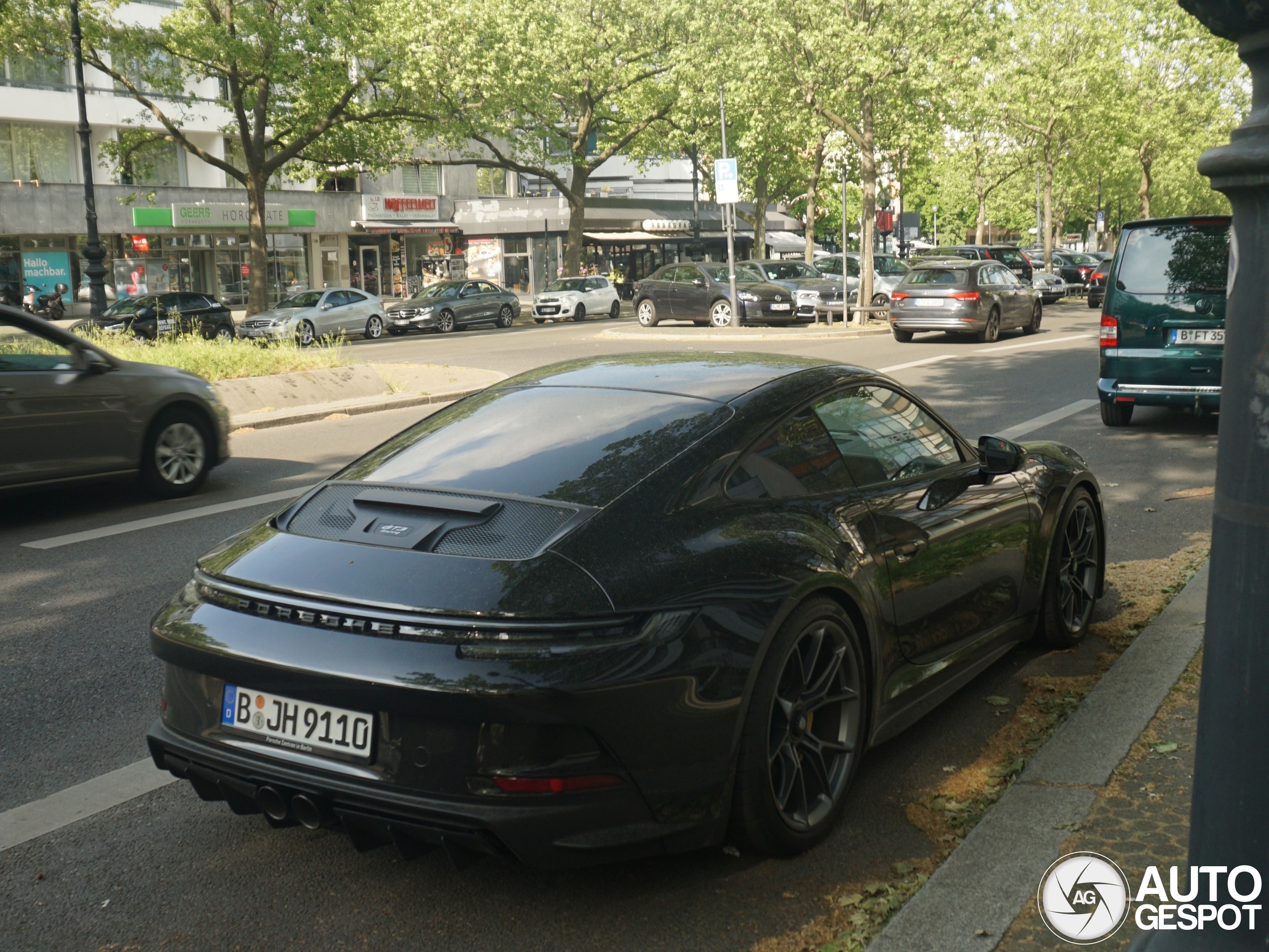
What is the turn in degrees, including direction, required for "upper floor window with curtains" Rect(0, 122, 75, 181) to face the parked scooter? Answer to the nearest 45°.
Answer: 0° — it already faces it

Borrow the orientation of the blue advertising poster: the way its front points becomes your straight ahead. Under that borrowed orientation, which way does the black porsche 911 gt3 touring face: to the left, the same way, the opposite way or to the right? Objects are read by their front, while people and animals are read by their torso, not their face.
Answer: to the left

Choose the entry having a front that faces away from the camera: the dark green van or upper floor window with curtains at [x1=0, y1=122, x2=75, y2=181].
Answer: the dark green van

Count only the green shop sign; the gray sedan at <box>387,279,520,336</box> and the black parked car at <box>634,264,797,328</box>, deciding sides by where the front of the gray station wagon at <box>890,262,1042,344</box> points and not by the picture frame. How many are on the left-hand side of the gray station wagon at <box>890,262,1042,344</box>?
3

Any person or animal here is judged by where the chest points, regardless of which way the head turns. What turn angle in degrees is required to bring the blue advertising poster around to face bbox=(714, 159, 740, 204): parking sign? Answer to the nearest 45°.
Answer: approximately 45° to its left

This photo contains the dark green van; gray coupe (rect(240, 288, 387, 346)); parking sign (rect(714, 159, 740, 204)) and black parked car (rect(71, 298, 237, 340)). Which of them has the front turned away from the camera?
the dark green van

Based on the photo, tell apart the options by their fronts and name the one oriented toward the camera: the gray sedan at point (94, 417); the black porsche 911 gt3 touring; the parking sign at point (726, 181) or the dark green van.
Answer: the parking sign

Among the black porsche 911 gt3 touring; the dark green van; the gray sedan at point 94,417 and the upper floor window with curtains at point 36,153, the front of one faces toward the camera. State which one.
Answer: the upper floor window with curtains

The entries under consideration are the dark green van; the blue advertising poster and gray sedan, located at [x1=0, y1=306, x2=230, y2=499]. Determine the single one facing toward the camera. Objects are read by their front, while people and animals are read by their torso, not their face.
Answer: the blue advertising poster

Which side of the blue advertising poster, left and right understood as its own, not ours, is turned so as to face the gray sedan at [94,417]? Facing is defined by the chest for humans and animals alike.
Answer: front

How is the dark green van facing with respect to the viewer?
away from the camera

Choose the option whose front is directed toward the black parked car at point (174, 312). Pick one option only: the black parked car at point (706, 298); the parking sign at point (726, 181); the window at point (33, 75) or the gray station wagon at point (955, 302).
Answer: the window

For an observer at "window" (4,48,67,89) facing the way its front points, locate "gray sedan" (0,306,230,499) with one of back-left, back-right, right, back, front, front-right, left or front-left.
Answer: front

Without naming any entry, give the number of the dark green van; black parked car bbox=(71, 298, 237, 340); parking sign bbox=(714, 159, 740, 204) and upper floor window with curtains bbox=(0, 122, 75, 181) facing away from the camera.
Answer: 1

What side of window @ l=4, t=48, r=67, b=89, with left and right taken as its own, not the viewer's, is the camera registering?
front

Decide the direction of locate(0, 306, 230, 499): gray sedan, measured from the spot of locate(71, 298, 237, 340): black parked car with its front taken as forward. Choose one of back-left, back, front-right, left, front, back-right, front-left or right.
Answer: front-left

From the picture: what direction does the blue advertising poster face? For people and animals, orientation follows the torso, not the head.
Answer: toward the camera
